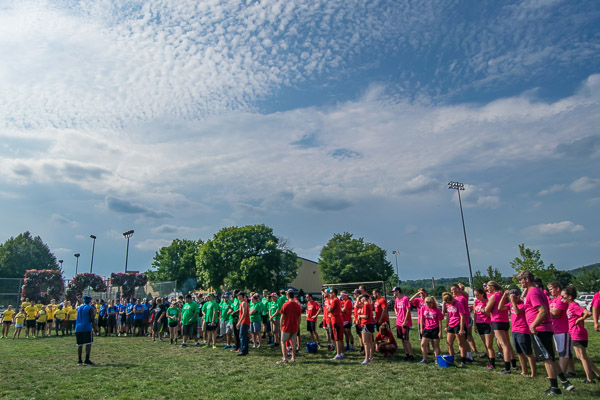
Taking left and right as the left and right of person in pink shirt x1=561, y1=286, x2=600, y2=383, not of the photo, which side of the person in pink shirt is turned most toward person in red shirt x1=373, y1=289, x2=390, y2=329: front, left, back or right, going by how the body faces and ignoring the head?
front

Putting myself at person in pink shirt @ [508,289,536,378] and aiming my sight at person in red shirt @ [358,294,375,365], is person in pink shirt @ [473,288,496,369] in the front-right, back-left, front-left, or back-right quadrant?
front-right

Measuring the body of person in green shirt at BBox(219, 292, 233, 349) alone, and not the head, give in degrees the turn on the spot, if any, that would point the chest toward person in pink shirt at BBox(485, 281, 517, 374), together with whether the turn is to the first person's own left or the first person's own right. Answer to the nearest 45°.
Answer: approximately 90° to the first person's own left

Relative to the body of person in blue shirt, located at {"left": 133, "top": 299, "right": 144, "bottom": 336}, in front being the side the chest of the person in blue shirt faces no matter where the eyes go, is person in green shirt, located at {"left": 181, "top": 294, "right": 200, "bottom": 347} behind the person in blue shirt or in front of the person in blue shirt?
in front

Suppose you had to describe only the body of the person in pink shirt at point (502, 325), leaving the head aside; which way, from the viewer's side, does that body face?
to the viewer's left

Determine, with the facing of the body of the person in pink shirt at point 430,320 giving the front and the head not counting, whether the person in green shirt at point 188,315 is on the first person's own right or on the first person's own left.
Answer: on the first person's own right

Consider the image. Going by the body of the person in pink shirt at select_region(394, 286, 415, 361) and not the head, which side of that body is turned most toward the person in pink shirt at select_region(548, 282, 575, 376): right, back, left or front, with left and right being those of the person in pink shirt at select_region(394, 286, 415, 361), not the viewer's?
left

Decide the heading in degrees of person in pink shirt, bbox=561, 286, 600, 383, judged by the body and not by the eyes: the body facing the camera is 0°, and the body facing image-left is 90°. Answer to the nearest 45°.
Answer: approximately 90°

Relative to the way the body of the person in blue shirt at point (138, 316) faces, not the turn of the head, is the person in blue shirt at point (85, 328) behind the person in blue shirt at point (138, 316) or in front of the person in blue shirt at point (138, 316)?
in front

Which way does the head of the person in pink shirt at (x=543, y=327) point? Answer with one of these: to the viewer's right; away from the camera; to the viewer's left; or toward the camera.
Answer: to the viewer's left

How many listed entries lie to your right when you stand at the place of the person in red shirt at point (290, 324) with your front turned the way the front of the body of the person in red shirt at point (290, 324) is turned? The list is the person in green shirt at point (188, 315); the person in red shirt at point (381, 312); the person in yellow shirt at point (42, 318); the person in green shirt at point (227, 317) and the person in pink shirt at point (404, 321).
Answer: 2

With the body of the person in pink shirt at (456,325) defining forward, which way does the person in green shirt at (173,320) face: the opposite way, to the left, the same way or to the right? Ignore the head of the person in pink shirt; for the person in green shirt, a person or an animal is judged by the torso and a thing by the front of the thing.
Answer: to the left

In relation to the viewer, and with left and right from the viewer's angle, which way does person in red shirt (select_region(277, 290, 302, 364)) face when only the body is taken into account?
facing away from the viewer

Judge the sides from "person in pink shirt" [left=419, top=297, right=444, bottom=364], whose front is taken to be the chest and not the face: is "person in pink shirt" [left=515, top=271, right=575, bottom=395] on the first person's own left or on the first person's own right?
on the first person's own left

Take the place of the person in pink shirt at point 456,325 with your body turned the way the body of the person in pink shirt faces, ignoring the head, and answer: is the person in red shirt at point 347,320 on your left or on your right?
on your right
